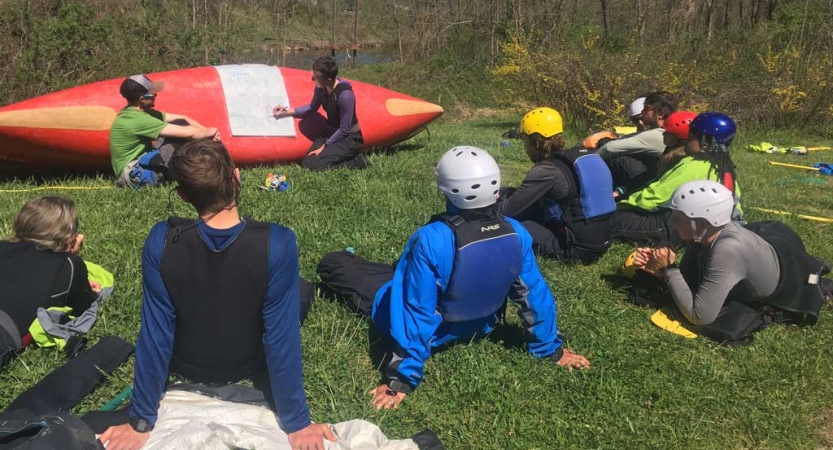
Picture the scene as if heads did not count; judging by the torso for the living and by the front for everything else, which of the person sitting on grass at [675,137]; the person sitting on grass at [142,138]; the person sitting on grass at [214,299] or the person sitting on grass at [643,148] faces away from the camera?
the person sitting on grass at [214,299]

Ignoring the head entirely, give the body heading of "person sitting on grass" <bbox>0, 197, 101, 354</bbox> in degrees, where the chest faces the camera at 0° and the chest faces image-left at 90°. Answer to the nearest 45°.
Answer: approximately 225°

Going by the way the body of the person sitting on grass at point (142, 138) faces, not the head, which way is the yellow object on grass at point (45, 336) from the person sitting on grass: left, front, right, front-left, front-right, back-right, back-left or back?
right

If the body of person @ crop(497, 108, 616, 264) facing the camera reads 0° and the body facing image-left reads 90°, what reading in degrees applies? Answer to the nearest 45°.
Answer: approximately 135°

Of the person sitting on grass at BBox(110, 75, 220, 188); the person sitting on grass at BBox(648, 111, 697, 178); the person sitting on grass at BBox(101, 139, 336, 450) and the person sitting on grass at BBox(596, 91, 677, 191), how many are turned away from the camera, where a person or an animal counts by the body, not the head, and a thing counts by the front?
1

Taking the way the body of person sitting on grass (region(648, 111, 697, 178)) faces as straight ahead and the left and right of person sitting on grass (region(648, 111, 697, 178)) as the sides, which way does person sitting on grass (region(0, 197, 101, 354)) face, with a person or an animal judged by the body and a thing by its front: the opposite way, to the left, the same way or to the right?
to the right

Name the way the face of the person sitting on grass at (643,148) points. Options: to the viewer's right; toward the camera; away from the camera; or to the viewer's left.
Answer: to the viewer's left

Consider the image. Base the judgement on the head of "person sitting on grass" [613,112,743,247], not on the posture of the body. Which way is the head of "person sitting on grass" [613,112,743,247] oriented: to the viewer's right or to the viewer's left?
to the viewer's left

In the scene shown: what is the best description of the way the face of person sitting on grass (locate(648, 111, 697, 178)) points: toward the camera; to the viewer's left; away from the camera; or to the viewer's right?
to the viewer's left

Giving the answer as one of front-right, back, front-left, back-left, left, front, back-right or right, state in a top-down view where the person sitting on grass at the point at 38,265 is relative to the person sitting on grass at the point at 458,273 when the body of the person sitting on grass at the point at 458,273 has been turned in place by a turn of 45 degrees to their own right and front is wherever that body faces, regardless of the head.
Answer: left

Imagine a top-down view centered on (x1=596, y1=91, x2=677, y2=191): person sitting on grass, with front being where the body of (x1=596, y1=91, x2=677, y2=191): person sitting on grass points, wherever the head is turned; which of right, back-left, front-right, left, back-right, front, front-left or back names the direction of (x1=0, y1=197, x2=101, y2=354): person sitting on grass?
front-left

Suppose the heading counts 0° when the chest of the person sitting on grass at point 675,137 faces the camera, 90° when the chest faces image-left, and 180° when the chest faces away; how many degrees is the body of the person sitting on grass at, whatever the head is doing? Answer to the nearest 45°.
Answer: approximately 90°

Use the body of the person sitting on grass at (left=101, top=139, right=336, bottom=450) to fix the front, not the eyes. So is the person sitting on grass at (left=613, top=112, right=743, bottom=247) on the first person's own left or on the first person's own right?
on the first person's own right

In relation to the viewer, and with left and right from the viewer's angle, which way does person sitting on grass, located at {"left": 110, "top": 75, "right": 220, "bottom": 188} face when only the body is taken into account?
facing to the right of the viewer

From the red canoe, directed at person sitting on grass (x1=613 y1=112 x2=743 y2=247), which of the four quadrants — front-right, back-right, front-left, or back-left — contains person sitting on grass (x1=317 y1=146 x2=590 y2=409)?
front-right

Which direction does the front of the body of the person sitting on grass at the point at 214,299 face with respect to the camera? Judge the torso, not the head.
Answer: away from the camera

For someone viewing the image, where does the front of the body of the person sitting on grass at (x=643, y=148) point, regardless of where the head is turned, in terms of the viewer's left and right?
facing to the left of the viewer

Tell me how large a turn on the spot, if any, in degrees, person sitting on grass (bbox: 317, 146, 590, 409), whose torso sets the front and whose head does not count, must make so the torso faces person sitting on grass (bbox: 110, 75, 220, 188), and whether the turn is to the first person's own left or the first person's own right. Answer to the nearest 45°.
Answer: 0° — they already face them

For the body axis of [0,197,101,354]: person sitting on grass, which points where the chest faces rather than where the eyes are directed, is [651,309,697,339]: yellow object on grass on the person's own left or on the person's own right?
on the person's own right
